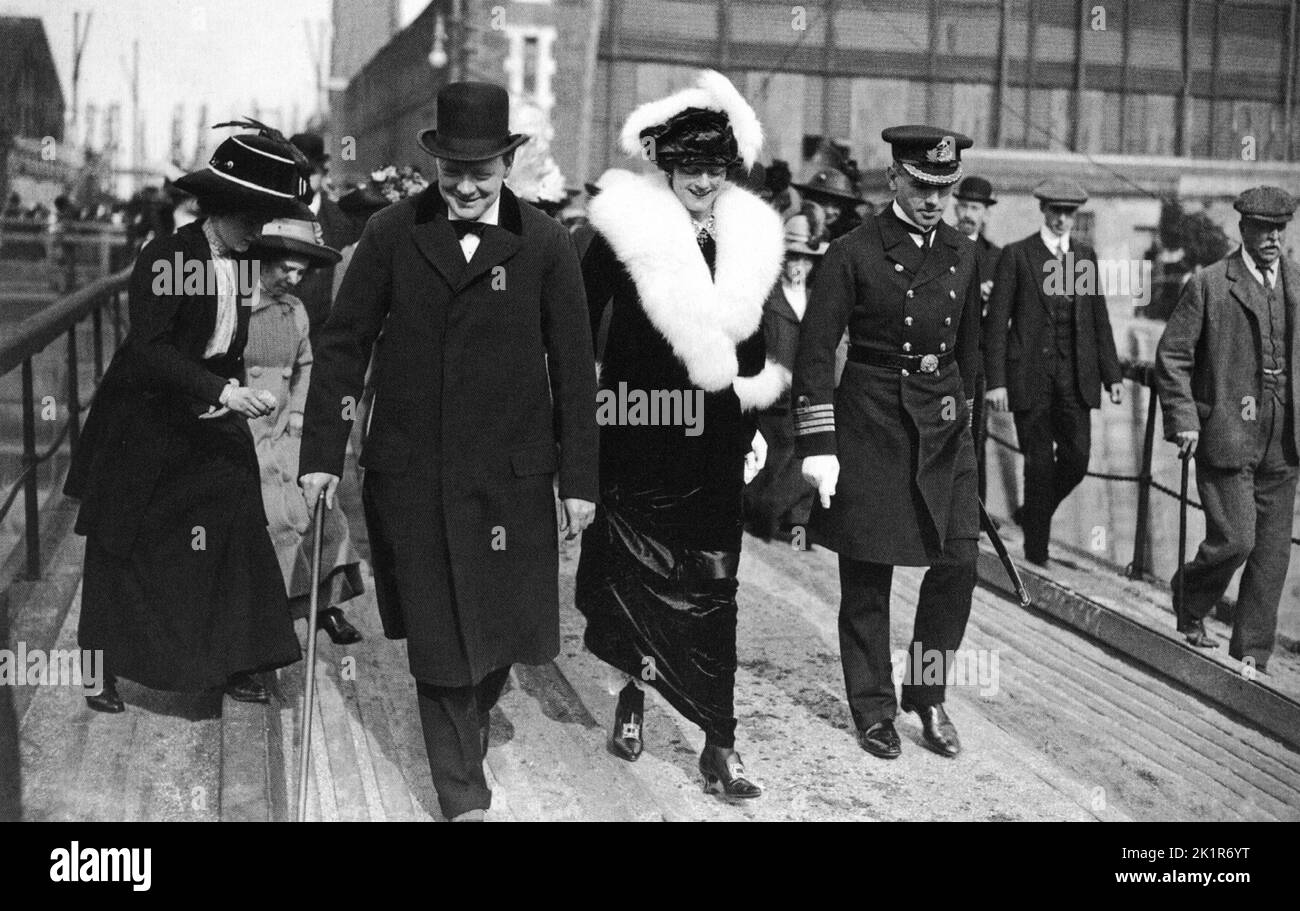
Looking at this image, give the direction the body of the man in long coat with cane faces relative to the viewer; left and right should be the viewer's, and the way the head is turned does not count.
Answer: facing the viewer

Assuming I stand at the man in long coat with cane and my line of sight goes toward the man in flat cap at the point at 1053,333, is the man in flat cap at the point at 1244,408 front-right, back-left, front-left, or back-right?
front-right

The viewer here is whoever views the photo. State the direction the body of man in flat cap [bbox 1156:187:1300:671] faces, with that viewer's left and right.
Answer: facing the viewer and to the right of the viewer

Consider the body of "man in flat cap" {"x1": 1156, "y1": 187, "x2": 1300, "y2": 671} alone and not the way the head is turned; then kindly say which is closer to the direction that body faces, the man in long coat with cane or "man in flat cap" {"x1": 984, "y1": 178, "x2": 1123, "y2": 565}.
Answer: the man in long coat with cane

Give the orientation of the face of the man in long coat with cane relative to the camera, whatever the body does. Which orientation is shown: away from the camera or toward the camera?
toward the camera

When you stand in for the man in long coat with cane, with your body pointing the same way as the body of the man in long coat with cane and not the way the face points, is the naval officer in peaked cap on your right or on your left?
on your left

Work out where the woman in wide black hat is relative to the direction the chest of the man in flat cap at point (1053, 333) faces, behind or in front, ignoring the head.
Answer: in front

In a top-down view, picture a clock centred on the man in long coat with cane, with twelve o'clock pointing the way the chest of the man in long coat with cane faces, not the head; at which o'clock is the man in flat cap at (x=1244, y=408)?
The man in flat cap is roughly at 8 o'clock from the man in long coat with cane.

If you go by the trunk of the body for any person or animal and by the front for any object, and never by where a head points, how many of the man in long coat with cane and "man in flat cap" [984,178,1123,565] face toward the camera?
2

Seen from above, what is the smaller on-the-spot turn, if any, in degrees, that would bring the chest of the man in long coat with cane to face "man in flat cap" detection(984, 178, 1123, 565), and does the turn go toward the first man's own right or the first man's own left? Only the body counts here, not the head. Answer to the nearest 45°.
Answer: approximately 135° to the first man's own left

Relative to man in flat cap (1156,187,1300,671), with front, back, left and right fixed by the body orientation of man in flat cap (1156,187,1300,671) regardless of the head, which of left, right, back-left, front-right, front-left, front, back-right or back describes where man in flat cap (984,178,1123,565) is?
back

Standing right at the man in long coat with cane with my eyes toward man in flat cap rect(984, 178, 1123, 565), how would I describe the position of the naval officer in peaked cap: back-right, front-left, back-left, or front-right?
front-right

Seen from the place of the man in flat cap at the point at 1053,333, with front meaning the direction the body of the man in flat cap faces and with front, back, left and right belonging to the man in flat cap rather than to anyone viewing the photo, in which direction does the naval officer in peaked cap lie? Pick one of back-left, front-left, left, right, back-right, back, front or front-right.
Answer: front

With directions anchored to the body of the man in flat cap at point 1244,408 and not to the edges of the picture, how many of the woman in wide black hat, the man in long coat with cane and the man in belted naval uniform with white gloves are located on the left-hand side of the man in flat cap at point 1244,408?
0
